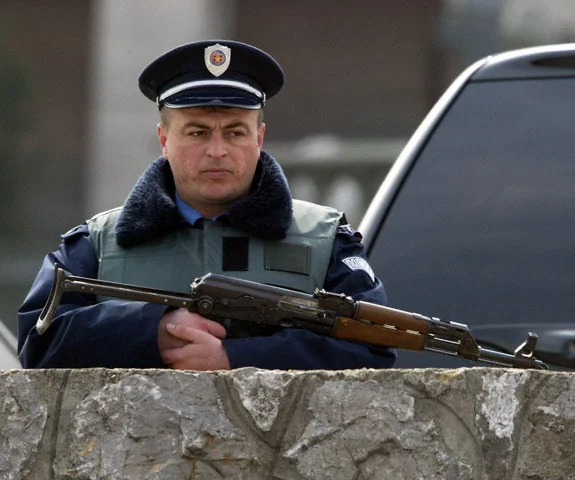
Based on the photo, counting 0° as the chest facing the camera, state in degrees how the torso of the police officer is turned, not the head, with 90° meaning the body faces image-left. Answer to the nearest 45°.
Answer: approximately 0°
